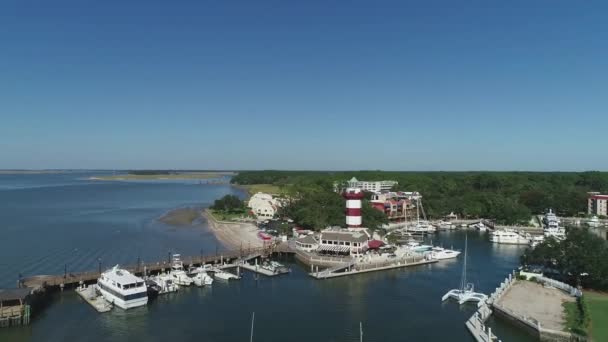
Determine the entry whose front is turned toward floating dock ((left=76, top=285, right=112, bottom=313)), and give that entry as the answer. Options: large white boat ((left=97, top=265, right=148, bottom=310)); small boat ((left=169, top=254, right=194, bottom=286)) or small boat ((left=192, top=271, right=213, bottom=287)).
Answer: the large white boat

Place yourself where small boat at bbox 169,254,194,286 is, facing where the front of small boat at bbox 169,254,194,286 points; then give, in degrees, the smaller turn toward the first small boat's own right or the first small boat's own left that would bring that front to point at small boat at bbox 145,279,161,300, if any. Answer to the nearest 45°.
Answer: approximately 90° to the first small boat's own right

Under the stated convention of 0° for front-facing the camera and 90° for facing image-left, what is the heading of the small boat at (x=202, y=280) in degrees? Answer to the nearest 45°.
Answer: approximately 315°

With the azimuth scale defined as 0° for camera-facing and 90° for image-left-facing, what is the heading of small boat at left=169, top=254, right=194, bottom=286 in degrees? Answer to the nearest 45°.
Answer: approximately 315°

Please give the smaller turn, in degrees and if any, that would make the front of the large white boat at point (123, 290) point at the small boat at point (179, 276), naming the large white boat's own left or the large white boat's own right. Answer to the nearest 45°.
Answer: approximately 90° to the large white boat's own right

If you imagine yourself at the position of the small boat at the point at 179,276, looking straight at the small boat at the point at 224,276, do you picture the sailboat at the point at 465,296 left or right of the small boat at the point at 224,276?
right

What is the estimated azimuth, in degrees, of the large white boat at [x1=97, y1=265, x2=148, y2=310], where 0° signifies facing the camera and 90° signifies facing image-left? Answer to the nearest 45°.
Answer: approximately 135°
